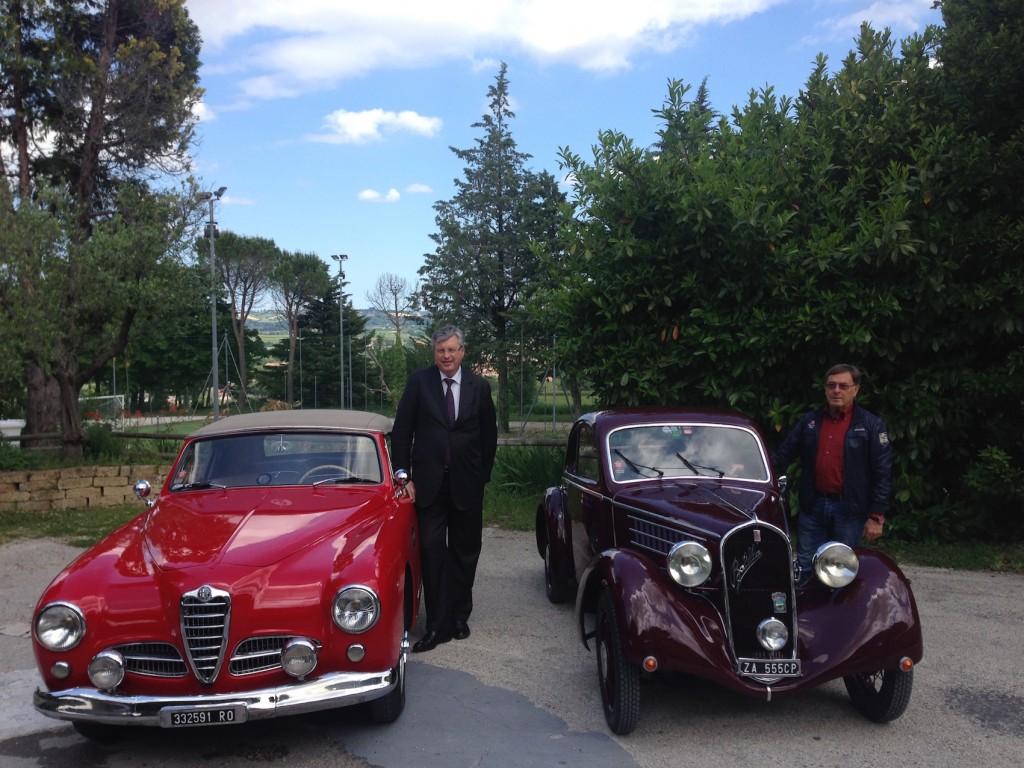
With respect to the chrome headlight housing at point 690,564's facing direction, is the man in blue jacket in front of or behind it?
behind

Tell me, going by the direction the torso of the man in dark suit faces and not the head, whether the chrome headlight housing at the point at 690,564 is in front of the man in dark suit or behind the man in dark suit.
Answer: in front

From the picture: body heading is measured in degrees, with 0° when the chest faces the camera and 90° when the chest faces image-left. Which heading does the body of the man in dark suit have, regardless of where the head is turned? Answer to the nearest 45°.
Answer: approximately 0°

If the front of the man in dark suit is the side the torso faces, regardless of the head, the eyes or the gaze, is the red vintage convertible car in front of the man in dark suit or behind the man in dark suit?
in front

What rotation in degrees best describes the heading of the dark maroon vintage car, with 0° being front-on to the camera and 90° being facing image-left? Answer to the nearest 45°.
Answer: approximately 315°

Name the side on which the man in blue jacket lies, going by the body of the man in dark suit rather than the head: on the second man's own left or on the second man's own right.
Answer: on the second man's own left

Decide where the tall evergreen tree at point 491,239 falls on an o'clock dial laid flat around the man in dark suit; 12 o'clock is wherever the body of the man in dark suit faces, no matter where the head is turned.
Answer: The tall evergreen tree is roughly at 6 o'clock from the man in dark suit.

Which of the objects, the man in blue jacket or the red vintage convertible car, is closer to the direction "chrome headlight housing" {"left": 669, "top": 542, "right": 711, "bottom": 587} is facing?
the red vintage convertible car

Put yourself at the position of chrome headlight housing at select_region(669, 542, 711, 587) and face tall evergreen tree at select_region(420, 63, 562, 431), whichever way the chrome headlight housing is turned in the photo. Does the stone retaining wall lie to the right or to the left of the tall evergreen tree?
left

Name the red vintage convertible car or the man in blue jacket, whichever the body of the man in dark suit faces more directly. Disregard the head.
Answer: the red vintage convertible car

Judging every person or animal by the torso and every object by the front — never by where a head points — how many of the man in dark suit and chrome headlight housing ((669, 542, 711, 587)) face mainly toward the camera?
2

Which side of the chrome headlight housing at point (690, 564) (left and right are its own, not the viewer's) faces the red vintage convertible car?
right
